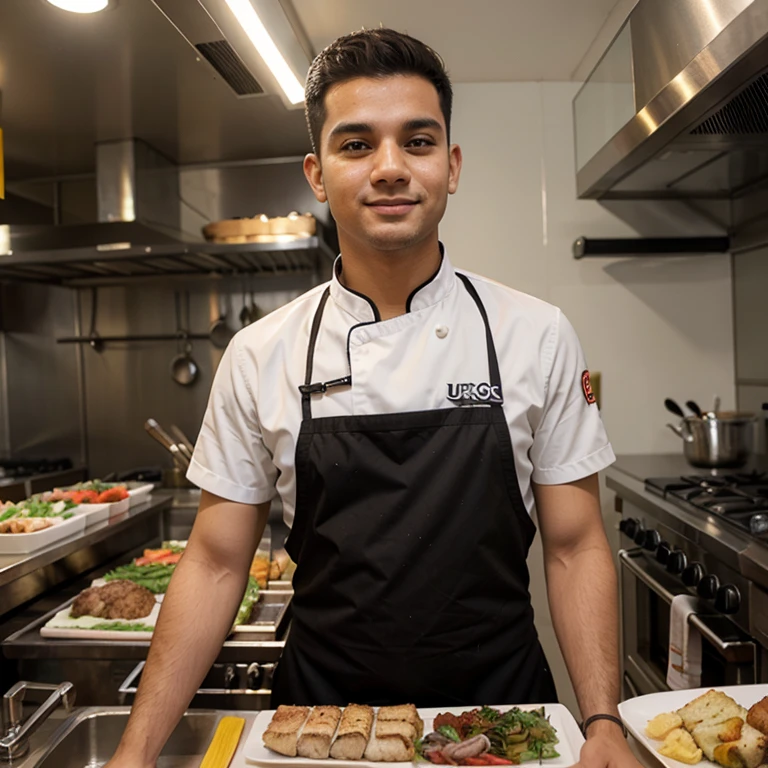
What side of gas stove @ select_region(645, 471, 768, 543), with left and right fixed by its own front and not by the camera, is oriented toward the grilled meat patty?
front

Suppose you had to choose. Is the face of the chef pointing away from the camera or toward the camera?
toward the camera

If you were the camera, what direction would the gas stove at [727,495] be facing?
facing the viewer and to the left of the viewer

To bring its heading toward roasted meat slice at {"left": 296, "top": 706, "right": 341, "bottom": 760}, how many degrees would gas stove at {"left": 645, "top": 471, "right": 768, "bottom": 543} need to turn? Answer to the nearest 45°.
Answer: approximately 45° to its left

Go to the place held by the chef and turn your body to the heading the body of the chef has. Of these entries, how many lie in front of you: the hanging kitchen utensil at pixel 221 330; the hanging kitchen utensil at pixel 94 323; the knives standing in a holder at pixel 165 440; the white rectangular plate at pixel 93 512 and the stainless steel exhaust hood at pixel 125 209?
0

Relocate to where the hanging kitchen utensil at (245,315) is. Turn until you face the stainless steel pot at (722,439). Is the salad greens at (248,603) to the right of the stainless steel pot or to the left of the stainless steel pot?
right

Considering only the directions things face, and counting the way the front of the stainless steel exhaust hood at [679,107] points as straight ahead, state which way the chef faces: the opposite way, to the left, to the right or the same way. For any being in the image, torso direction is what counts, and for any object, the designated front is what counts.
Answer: to the left

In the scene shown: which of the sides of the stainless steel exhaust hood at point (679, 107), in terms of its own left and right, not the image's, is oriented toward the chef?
front

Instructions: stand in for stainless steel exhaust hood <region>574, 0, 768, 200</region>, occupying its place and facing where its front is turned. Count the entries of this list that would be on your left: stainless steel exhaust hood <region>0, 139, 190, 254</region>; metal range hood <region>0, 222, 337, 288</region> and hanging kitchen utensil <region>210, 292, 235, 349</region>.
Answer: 0

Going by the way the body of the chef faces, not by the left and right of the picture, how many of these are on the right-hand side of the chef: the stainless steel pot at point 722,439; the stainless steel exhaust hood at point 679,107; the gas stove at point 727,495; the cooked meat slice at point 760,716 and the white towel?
0

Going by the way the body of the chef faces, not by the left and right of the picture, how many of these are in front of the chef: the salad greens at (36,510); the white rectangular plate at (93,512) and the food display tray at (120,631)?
0

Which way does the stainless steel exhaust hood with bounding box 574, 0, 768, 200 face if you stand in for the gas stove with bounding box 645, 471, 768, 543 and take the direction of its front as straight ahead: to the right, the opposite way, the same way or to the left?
the same way

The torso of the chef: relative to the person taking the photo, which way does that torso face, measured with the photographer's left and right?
facing the viewer

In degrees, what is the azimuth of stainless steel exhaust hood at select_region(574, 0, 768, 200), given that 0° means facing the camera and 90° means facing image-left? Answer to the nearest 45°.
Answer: approximately 45°
